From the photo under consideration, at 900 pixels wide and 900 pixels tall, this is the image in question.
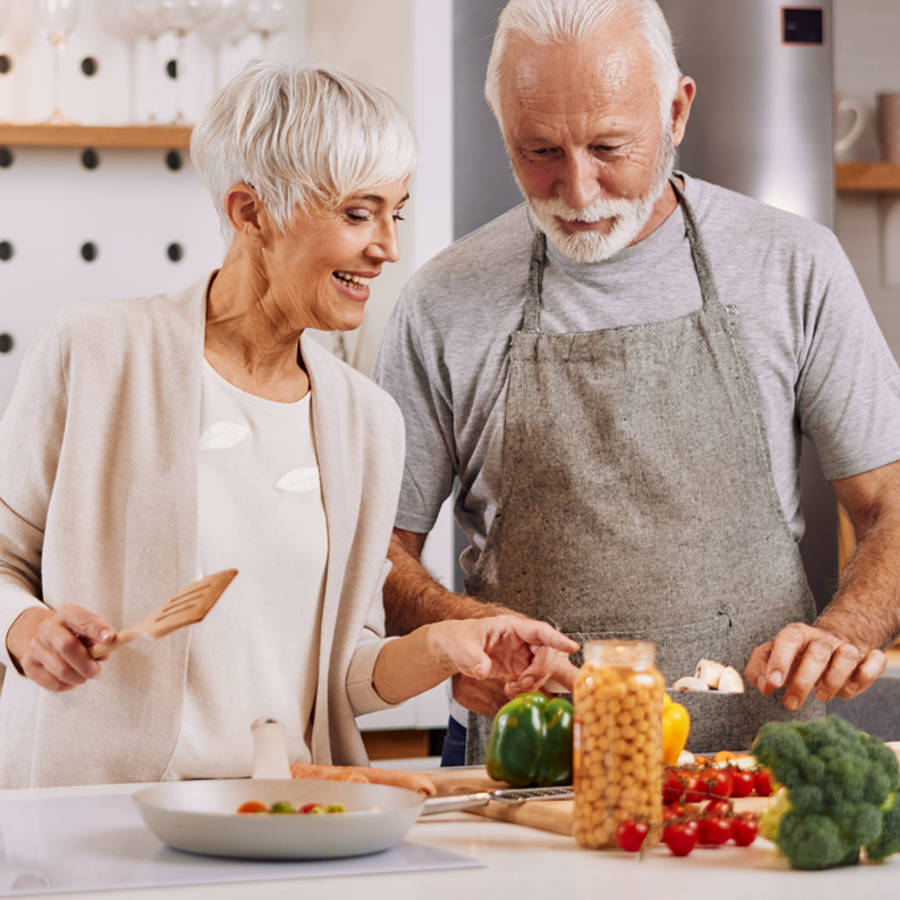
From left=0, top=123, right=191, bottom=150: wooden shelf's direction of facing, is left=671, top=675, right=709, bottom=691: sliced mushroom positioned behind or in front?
in front

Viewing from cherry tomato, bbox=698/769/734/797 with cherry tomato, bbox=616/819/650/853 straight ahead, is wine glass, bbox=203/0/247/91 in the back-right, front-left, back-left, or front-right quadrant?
back-right

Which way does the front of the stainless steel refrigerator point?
toward the camera

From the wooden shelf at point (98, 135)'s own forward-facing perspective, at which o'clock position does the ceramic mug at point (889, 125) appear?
The ceramic mug is roughly at 9 o'clock from the wooden shelf.

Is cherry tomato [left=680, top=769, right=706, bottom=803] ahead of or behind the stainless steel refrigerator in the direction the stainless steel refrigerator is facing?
ahead

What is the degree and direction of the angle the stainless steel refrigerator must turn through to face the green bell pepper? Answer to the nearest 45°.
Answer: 0° — it already faces it

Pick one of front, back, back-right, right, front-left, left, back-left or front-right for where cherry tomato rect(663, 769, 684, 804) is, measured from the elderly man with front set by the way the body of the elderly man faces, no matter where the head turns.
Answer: front

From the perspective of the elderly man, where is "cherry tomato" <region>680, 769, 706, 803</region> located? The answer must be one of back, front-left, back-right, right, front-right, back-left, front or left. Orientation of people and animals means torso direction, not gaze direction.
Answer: front

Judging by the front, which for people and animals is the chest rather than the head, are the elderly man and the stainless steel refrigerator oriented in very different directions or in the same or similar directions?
same or similar directions

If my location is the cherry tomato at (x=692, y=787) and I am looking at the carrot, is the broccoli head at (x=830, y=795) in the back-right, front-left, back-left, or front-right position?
back-left

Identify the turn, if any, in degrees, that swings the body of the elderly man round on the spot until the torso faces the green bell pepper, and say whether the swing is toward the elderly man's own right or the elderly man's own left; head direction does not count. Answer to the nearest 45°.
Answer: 0° — they already face it

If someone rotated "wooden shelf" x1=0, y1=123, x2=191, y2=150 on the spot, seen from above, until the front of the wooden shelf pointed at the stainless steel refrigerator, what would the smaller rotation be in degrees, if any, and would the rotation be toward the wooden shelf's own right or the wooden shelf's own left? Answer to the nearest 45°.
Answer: approximately 90° to the wooden shelf's own left

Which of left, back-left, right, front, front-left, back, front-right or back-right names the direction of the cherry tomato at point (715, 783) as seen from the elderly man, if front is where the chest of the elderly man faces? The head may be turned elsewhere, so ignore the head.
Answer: front

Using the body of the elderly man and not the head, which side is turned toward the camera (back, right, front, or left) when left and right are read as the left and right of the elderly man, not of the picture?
front

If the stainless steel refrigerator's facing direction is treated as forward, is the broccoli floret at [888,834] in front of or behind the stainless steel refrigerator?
in front

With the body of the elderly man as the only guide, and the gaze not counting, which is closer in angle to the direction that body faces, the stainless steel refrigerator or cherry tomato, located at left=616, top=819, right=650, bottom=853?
the cherry tomato
